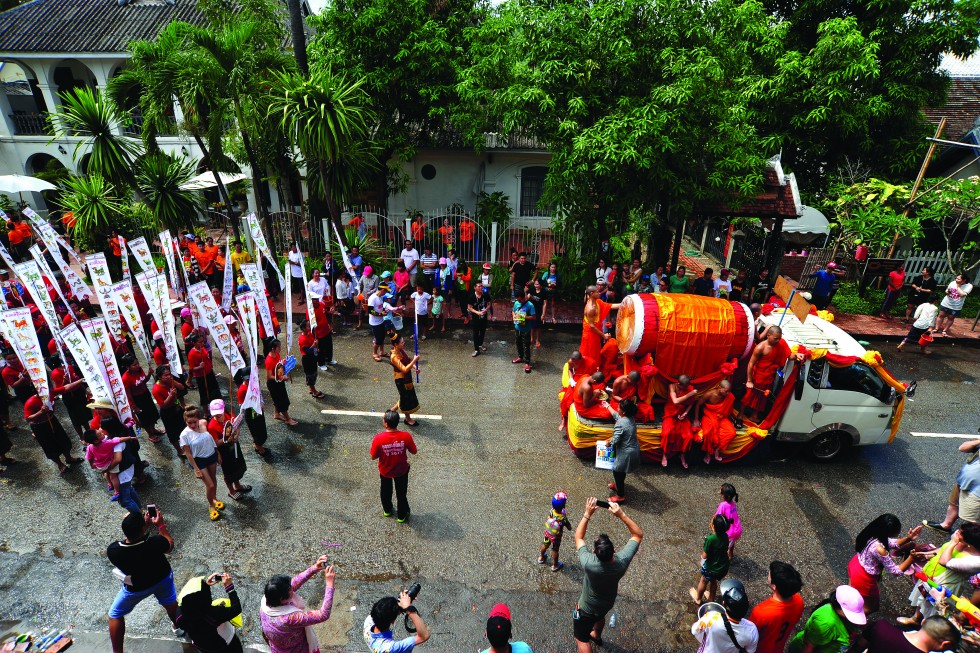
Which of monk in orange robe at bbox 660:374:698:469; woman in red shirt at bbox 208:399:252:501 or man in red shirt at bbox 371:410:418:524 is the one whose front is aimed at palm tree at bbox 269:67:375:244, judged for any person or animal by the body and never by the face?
the man in red shirt

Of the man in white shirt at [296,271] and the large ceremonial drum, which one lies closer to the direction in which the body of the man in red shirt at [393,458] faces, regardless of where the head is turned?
the man in white shirt

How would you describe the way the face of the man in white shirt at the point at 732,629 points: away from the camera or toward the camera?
away from the camera

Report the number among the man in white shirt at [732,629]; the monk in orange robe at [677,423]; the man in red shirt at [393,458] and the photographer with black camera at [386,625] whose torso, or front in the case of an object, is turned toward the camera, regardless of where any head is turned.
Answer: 1

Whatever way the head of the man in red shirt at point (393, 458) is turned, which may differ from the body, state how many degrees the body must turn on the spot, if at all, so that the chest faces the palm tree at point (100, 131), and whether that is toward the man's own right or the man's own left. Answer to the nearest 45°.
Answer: approximately 45° to the man's own left

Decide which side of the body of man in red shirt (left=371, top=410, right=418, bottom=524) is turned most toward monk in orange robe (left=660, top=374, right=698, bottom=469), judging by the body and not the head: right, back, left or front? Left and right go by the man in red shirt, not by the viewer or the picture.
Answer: right

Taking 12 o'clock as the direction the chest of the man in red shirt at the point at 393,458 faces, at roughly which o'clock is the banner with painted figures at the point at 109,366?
The banner with painted figures is roughly at 10 o'clock from the man in red shirt.

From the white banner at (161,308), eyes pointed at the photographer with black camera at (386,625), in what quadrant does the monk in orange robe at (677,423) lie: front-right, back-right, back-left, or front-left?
front-left

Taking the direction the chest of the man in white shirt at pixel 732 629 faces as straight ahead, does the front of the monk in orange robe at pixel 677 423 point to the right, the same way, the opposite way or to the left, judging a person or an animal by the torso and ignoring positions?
the opposite way

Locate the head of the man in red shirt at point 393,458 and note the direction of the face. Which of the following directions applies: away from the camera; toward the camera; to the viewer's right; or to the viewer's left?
away from the camera

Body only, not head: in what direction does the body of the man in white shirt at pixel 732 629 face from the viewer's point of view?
away from the camera

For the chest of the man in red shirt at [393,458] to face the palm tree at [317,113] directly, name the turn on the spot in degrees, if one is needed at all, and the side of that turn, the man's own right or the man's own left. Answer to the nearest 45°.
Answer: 0° — they already face it

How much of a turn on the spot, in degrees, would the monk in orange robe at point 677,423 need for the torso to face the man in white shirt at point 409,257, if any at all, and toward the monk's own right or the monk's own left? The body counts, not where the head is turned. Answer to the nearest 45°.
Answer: approximately 135° to the monk's own right

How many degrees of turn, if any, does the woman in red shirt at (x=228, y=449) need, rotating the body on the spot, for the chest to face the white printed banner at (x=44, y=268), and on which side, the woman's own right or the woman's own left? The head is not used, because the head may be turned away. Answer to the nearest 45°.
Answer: approximately 180°

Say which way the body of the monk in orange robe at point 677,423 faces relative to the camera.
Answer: toward the camera

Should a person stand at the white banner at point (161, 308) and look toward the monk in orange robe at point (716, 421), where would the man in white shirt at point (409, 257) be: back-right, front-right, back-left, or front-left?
front-left

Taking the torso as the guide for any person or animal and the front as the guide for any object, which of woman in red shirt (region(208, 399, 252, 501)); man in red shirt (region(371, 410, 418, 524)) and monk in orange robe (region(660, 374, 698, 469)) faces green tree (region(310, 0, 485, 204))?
the man in red shirt

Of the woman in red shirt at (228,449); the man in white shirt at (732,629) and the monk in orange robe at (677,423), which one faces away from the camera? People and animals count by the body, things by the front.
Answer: the man in white shirt

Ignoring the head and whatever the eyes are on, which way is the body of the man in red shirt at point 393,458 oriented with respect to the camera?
away from the camera
